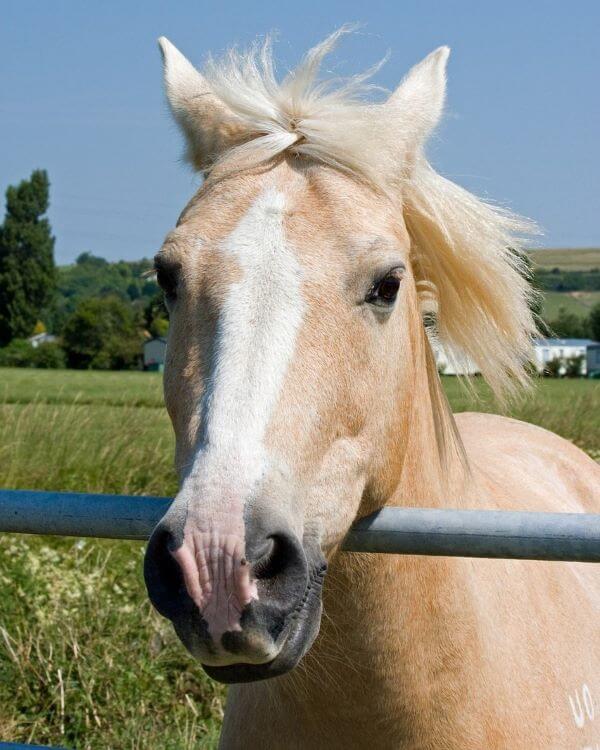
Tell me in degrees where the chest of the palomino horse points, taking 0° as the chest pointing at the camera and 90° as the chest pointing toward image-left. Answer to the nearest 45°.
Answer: approximately 45°

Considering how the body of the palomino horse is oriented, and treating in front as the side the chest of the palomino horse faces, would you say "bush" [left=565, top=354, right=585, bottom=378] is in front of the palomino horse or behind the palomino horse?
behind

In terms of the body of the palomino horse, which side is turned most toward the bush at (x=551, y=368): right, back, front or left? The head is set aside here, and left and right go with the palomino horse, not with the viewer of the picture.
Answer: back
